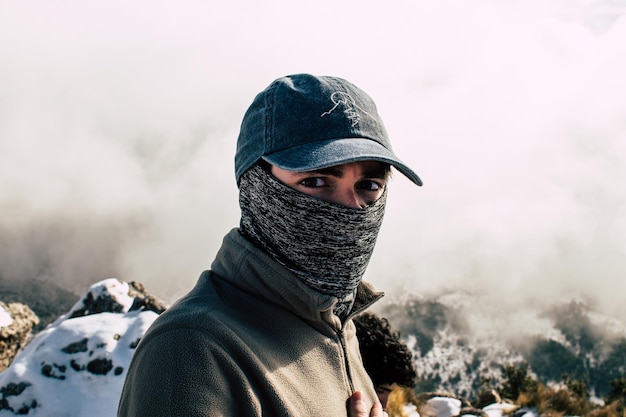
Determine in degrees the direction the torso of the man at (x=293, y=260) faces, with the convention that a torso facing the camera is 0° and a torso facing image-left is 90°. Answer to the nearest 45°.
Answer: approximately 315°

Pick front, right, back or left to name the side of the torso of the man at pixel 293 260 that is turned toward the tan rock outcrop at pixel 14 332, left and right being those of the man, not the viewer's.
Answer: back
